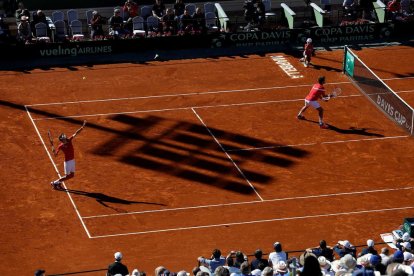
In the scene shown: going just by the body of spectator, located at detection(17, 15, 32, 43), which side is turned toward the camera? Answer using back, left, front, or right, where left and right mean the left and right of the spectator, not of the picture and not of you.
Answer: front

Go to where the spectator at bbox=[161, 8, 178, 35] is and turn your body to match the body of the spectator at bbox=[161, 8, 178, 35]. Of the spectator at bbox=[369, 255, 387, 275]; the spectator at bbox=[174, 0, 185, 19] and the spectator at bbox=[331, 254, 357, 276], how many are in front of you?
2

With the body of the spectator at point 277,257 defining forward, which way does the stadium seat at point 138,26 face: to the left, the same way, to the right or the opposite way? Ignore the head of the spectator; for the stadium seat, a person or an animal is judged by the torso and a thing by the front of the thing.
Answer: the opposite way

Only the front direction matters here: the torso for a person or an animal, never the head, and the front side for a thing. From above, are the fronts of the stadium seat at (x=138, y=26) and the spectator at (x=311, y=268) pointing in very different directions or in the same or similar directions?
very different directions

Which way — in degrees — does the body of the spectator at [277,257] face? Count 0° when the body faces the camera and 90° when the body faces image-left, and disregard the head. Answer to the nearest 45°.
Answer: approximately 180°

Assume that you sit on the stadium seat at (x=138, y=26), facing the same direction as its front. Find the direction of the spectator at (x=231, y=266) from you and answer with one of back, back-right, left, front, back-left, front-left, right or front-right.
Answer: front

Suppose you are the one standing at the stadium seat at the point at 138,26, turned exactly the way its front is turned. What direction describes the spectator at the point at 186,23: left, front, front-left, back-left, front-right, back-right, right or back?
left

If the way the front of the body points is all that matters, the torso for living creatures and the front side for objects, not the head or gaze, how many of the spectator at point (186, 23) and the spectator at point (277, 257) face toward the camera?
1

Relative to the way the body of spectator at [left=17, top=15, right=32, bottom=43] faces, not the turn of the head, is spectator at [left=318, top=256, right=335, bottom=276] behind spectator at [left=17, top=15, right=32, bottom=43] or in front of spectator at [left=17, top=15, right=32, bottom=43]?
in front

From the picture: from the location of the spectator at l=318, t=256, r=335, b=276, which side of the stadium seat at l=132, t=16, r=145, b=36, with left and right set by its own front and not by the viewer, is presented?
front

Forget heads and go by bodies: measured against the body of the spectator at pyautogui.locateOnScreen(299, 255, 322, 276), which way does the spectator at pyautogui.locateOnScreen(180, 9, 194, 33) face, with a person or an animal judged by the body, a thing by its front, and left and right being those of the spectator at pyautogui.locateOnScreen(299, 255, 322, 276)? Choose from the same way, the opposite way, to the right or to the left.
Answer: the opposite way

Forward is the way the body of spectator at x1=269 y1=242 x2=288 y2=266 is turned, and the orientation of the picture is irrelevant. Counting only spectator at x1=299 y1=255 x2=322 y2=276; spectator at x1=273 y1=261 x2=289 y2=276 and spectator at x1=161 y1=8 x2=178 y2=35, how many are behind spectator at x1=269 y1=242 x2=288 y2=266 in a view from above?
2

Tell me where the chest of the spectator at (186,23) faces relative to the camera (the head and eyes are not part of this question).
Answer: toward the camera

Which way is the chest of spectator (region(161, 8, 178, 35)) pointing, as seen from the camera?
toward the camera

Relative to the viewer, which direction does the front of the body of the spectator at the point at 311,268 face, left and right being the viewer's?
facing away from the viewer
